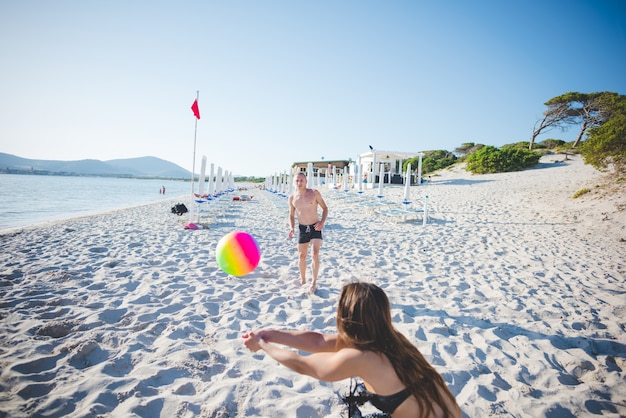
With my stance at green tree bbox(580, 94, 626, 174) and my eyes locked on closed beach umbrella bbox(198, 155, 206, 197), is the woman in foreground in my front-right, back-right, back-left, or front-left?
front-left

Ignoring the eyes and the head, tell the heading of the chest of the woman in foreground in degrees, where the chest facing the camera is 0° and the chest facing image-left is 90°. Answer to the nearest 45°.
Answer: approximately 135°

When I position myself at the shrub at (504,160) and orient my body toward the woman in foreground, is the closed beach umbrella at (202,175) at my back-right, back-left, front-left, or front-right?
front-right

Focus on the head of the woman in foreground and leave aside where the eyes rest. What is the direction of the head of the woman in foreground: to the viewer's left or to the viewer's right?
to the viewer's left

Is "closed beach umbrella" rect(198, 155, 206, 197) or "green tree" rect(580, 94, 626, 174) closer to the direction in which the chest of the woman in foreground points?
the closed beach umbrella

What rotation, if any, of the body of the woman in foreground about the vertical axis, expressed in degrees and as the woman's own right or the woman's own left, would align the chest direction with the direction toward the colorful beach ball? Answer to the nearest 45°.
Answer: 0° — they already face it

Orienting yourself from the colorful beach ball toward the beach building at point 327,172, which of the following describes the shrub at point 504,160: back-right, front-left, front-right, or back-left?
front-right

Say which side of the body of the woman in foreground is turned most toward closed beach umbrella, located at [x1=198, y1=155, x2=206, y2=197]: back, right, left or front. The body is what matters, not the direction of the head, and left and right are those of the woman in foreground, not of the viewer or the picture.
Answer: front

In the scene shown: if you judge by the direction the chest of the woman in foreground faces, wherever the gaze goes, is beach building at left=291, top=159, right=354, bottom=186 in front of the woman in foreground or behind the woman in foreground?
in front

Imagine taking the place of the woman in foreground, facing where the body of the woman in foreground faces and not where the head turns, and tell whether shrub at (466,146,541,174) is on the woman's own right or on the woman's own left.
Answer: on the woman's own right
